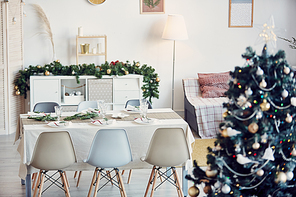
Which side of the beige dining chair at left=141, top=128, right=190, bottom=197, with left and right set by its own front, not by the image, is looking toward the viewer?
back

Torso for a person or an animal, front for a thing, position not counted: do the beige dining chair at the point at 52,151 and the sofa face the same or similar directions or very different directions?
very different directions

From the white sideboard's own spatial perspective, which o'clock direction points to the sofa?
The sofa is roughly at 10 o'clock from the white sideboard.

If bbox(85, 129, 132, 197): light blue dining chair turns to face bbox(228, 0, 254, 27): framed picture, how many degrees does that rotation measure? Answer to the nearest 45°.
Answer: approximately 45° to its right

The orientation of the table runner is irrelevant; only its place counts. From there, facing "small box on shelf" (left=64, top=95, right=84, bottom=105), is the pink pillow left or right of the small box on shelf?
right

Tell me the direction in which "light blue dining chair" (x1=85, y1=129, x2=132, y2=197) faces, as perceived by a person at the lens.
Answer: facing away from the viewer

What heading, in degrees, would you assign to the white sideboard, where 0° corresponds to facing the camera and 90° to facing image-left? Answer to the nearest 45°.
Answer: approximately 0°

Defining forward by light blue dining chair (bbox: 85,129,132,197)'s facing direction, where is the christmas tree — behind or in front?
behind

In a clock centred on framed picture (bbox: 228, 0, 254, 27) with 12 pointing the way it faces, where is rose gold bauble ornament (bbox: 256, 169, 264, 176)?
The rose gold bauble ornament is roughly at 12 o'clock from the framed picture.

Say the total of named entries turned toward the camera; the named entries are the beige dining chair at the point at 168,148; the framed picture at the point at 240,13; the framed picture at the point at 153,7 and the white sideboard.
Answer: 3

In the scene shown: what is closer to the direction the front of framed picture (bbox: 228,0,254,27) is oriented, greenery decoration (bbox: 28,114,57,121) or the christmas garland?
the greenery decoration

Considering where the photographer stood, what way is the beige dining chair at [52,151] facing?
facing away from the viewer
